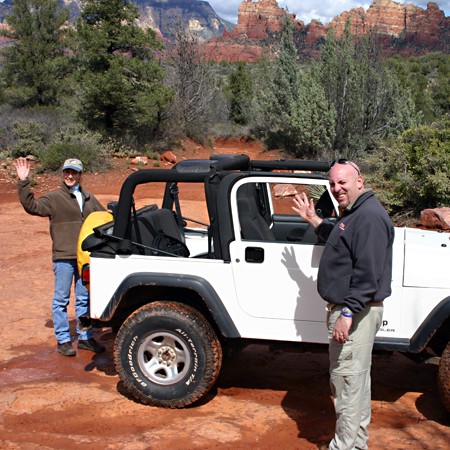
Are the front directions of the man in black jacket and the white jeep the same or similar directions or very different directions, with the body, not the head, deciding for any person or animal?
very different directions

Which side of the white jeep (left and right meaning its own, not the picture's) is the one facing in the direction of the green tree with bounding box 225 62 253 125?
left

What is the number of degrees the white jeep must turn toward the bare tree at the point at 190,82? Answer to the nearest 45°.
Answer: approximately 90° to its left

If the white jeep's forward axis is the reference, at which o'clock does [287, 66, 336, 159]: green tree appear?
The green tree is roughly at 9 o'clock from the white jeep.

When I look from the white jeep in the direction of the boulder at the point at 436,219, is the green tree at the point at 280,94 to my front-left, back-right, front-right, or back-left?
front-left

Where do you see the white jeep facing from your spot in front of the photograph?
facing to the right of the viewer

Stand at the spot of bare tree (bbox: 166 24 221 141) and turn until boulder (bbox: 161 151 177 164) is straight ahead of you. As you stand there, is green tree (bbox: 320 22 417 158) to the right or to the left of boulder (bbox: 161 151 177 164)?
left

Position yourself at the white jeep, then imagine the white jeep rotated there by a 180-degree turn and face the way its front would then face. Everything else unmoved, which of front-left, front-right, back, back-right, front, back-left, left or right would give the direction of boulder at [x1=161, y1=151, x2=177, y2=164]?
right
